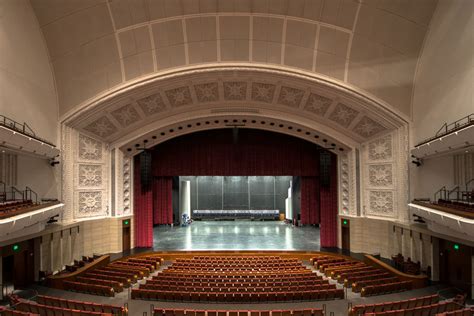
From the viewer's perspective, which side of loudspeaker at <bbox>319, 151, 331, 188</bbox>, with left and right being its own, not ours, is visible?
front

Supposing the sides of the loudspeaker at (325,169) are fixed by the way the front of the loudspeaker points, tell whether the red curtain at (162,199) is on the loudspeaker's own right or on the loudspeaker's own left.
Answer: on the loudspeaker's own right

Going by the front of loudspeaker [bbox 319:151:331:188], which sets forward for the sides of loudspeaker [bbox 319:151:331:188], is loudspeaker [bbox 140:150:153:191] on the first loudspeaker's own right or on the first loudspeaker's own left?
on the first loudspeaker's own right

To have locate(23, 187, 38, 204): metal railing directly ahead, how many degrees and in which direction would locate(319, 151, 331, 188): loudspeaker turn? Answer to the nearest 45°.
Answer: approximately 45° to its right

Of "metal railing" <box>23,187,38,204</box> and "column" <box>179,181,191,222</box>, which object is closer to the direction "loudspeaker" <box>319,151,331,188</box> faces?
the metal railing

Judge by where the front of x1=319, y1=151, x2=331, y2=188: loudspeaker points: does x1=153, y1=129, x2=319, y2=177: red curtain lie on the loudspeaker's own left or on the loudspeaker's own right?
on the loudspeaker's own right

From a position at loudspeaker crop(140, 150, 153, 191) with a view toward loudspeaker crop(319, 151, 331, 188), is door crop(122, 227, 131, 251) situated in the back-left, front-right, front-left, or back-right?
back-right

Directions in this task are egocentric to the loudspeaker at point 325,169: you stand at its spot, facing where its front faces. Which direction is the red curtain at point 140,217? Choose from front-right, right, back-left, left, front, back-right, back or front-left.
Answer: right

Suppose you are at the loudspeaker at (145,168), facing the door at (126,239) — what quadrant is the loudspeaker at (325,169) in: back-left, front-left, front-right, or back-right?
back-left
